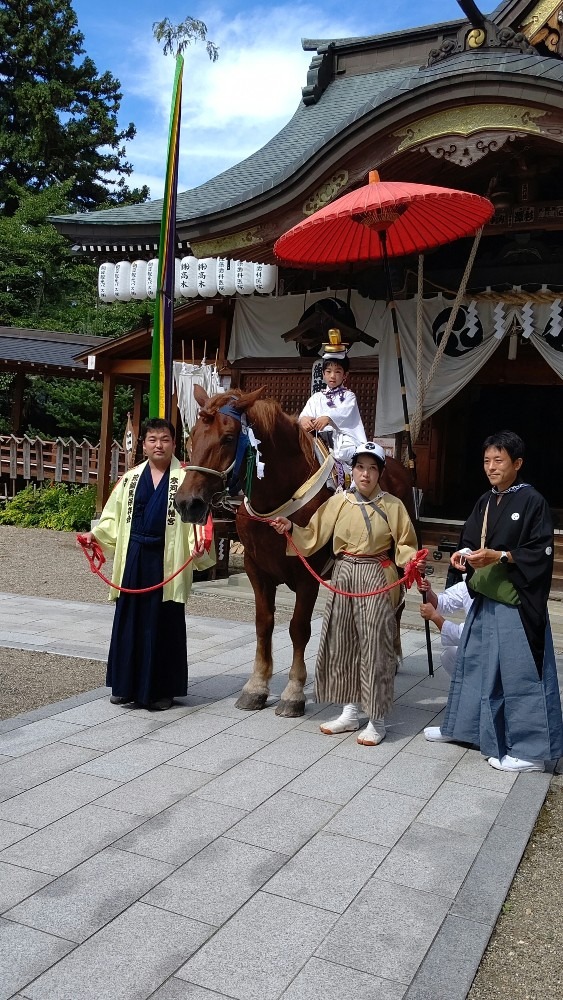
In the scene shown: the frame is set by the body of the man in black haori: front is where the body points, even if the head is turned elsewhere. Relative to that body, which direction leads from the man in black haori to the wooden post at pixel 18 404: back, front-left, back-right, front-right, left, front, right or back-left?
right

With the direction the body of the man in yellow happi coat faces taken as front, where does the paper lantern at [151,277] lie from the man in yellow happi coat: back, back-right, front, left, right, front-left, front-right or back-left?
back

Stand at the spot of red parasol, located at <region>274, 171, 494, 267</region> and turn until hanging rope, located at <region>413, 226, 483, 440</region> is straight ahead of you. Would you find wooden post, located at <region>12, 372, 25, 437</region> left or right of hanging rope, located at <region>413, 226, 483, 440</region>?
left

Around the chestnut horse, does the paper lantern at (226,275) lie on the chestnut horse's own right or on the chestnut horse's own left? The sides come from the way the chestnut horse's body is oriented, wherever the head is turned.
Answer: on the chestnut horse's own right

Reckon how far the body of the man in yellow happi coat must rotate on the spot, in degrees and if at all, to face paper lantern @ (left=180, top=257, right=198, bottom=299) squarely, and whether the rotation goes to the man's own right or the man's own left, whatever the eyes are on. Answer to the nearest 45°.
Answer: approximately 180°

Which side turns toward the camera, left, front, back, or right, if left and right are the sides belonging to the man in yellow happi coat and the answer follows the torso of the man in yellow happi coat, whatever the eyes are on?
front

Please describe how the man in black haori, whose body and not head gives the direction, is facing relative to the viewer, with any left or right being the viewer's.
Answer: facing the viewer and to the left of the viewer

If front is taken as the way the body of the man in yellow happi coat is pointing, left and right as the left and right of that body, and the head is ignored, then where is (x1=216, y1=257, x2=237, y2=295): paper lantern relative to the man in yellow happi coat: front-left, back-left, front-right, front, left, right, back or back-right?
back

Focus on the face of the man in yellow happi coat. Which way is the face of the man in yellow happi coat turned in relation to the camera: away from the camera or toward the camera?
toward the camera

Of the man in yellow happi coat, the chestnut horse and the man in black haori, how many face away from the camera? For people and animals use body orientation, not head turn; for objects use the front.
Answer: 0

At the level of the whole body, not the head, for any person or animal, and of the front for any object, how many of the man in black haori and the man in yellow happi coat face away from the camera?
0

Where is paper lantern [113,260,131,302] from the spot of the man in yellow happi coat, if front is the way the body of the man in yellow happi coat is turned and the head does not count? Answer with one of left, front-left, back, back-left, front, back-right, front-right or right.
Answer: back

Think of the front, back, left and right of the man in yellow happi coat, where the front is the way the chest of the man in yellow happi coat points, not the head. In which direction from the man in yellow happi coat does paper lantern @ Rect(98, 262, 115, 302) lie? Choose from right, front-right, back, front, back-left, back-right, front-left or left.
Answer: back

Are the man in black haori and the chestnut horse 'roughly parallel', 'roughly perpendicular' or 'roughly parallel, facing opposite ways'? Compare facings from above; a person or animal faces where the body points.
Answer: roughly parallel
